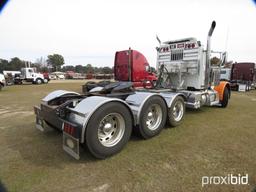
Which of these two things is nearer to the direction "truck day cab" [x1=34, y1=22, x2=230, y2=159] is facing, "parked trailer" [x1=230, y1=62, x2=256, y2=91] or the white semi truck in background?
the parked trailer

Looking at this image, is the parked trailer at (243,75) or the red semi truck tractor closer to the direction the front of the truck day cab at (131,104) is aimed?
the parked trailer

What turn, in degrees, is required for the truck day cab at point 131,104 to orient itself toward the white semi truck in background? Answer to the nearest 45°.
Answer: approximately 90° to its left

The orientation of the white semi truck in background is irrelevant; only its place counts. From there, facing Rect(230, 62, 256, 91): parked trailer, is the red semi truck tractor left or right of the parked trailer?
right

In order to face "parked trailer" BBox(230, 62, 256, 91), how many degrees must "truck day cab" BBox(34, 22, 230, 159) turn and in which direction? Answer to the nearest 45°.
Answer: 0° — it already faces it

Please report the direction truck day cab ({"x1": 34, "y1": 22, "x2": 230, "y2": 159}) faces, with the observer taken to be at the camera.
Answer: facing away from the viewer and to the right of the viewer
